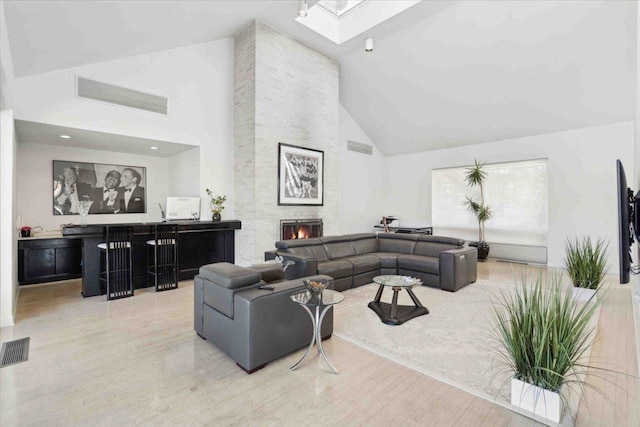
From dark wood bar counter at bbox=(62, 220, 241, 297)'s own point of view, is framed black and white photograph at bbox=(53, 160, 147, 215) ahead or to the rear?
to the rear

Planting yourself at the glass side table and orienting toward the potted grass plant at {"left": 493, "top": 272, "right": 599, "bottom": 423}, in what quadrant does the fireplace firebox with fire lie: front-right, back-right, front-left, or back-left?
back-left

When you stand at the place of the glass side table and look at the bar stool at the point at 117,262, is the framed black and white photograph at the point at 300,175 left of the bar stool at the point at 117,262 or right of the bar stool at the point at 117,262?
right

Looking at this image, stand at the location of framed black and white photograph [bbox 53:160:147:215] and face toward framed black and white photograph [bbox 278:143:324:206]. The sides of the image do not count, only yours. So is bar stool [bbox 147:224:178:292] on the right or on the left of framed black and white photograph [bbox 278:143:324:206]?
right

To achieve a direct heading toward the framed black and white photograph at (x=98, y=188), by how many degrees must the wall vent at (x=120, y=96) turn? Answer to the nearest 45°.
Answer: approximately 135° to its left

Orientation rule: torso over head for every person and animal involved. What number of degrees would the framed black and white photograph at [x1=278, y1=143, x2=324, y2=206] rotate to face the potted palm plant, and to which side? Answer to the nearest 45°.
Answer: approximately 45° to its left

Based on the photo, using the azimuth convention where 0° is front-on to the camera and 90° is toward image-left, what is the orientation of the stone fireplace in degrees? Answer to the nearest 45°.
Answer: approximately 315°

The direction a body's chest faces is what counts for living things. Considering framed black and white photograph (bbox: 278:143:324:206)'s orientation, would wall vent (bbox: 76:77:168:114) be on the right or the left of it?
on its right

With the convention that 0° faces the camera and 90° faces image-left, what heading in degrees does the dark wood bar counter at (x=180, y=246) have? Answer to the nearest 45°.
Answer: approximately 315°
